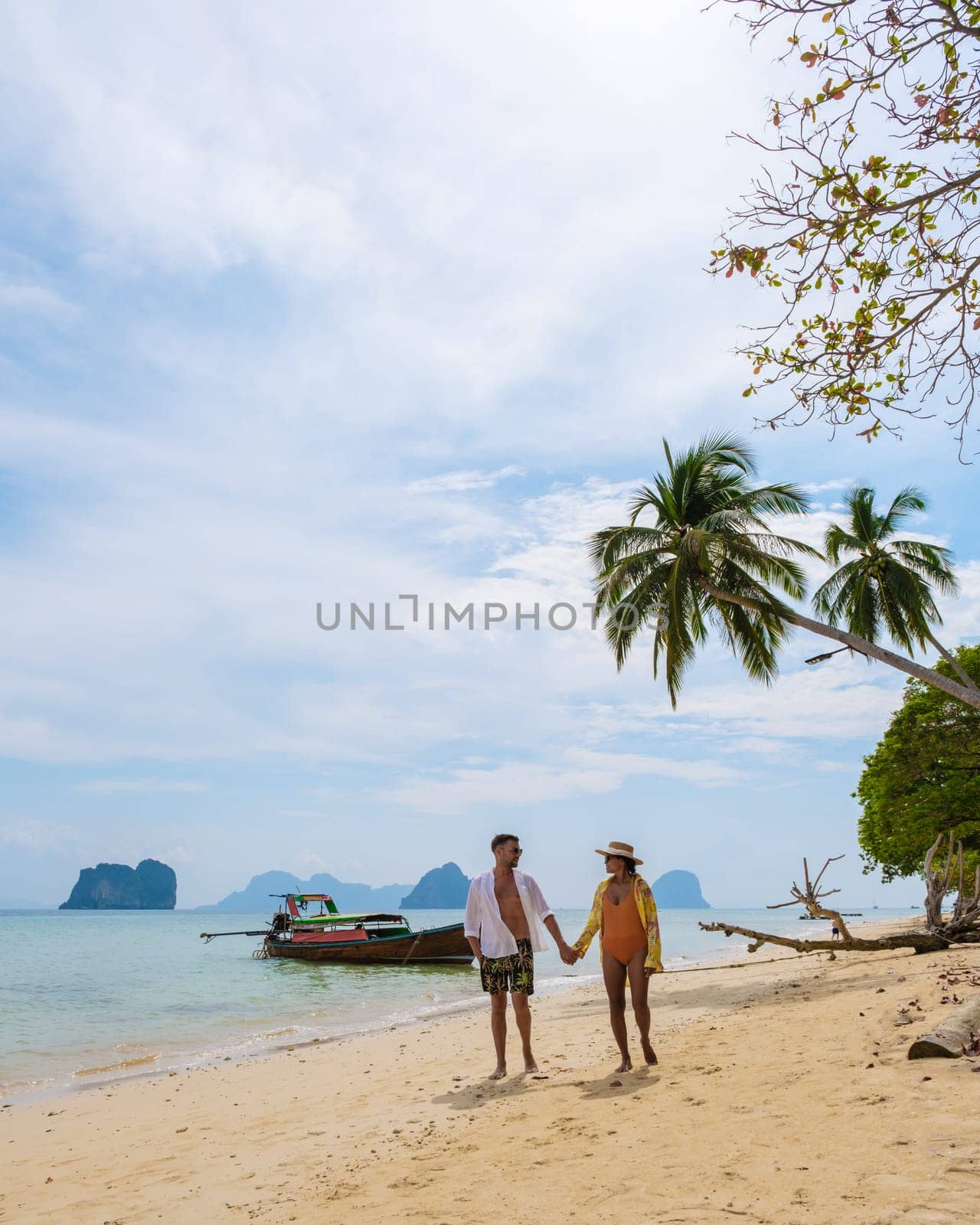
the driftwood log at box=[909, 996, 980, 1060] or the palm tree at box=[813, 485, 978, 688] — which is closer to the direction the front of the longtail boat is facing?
the palm tree

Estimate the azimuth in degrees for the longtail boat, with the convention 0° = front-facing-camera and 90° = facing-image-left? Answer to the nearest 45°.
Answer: approximately 270°

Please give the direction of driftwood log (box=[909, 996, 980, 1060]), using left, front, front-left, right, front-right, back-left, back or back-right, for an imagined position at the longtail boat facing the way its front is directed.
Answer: right

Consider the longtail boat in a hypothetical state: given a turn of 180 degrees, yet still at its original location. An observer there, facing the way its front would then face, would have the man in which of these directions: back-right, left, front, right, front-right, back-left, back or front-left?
left

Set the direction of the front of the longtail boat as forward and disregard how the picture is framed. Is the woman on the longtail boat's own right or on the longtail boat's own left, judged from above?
on the longtail boat's own right
